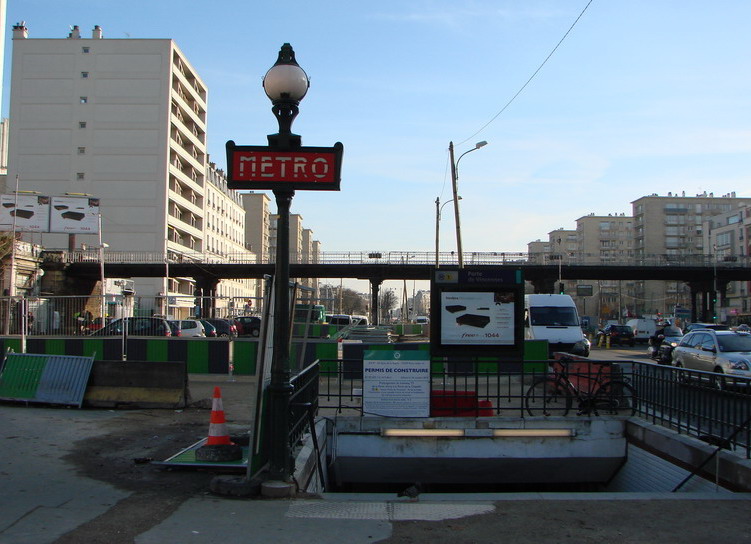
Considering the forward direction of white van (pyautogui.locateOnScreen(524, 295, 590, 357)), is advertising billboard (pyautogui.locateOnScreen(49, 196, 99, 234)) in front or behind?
behind

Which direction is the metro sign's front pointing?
toward the camera

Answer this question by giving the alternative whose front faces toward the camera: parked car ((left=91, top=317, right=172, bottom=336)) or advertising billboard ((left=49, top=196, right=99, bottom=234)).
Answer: the advertising billboard

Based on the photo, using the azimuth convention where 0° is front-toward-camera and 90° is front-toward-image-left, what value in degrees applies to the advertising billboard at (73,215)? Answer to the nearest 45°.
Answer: approximately 0°

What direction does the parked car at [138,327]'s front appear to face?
to the viewer's left

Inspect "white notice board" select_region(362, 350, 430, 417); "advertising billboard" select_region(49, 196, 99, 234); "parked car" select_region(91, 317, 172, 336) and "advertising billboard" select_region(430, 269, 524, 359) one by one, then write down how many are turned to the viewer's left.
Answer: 1

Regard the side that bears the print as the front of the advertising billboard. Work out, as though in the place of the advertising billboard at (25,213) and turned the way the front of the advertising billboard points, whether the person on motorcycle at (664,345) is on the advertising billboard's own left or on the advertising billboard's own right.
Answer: on the advertising billboard's own left

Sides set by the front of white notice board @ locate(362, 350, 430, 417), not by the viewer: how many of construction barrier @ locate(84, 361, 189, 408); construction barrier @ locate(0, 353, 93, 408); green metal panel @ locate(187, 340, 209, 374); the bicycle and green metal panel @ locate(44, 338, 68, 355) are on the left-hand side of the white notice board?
1

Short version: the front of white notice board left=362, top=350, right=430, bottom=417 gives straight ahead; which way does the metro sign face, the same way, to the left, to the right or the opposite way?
the same way

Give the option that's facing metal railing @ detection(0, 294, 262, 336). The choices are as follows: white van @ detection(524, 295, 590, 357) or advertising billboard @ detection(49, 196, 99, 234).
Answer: the advertising billboard

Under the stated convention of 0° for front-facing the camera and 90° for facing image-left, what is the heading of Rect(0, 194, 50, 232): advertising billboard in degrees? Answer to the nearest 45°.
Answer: approximately 0°

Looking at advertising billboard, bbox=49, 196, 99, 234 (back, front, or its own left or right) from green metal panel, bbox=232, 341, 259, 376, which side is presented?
front
